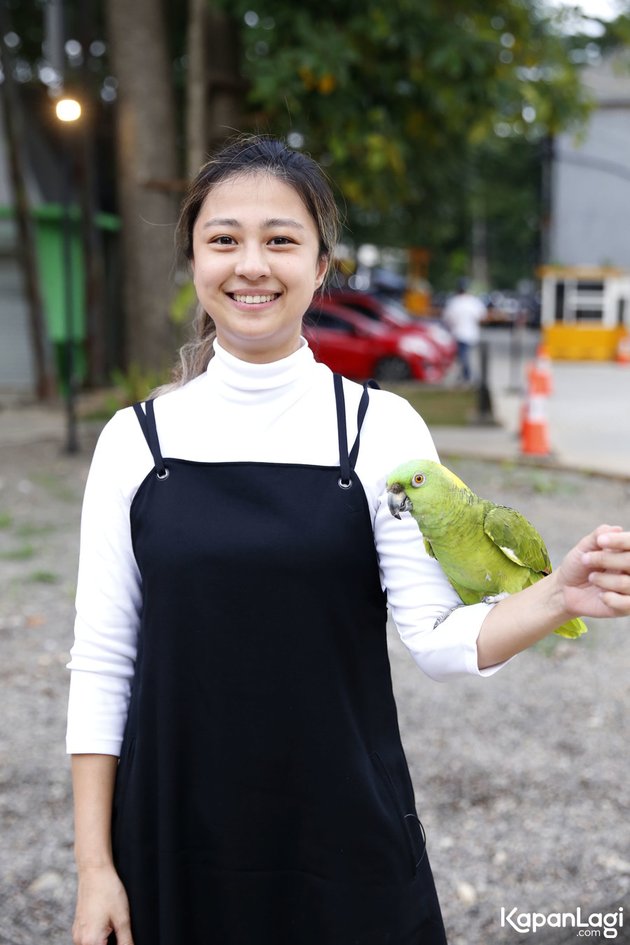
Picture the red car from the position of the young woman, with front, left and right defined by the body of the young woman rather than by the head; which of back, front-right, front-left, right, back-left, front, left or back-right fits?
back

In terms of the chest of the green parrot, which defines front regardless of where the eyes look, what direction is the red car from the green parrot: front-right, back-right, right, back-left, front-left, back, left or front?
back-right

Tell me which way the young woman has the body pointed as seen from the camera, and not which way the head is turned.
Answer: toward the camera

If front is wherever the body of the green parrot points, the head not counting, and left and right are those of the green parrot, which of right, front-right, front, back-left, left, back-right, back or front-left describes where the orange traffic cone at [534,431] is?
back-right

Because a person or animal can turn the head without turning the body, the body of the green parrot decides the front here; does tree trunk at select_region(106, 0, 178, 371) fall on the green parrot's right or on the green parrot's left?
on the green parrot's right

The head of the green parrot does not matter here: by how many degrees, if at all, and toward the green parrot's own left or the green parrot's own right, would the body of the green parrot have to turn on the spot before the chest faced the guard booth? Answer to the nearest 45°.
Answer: approximately 135° to the green parrot's own right

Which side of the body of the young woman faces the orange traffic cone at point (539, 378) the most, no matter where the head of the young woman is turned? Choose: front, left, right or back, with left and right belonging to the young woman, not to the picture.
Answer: back

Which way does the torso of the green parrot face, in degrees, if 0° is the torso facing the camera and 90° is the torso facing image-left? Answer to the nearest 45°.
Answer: approximately 45°
